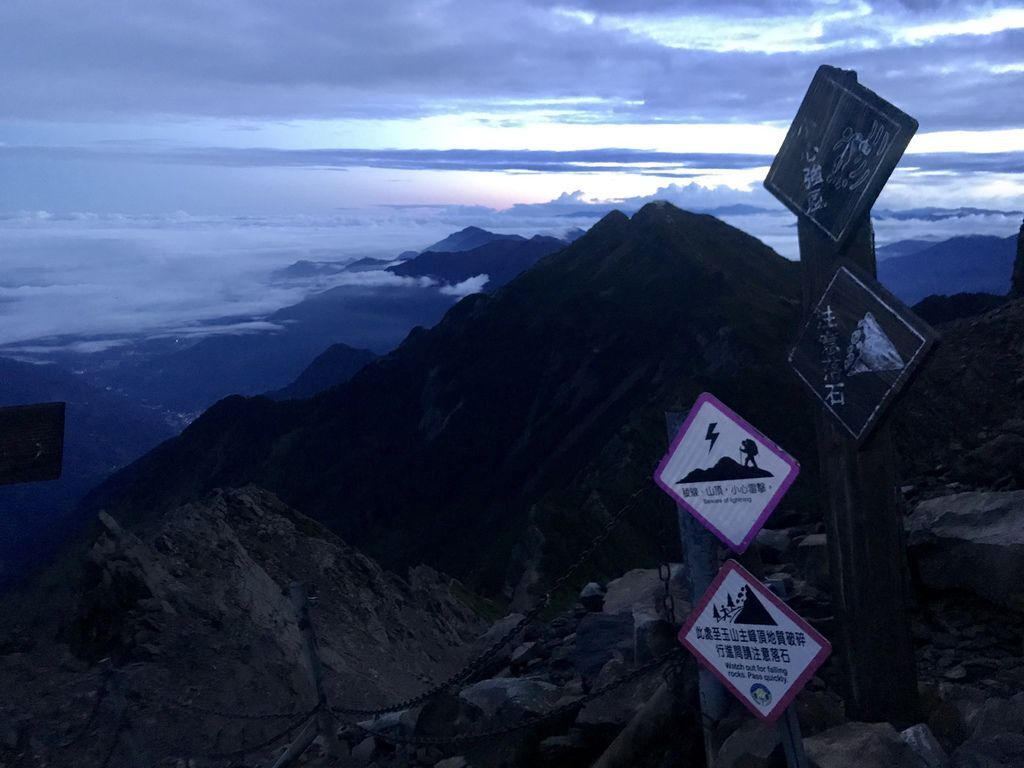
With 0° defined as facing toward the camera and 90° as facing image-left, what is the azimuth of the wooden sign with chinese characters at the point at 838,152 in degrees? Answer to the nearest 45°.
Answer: approximately 0°
